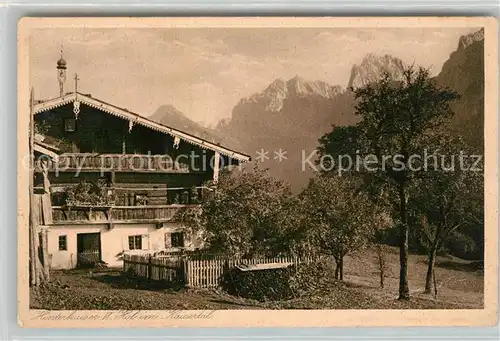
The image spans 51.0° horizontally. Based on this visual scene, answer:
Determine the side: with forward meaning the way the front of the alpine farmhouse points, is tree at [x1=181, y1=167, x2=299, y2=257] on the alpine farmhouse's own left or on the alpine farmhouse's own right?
on the alpine farmhouse's own left

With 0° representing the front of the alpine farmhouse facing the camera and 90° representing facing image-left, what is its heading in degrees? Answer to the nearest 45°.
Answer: approximately 0°
